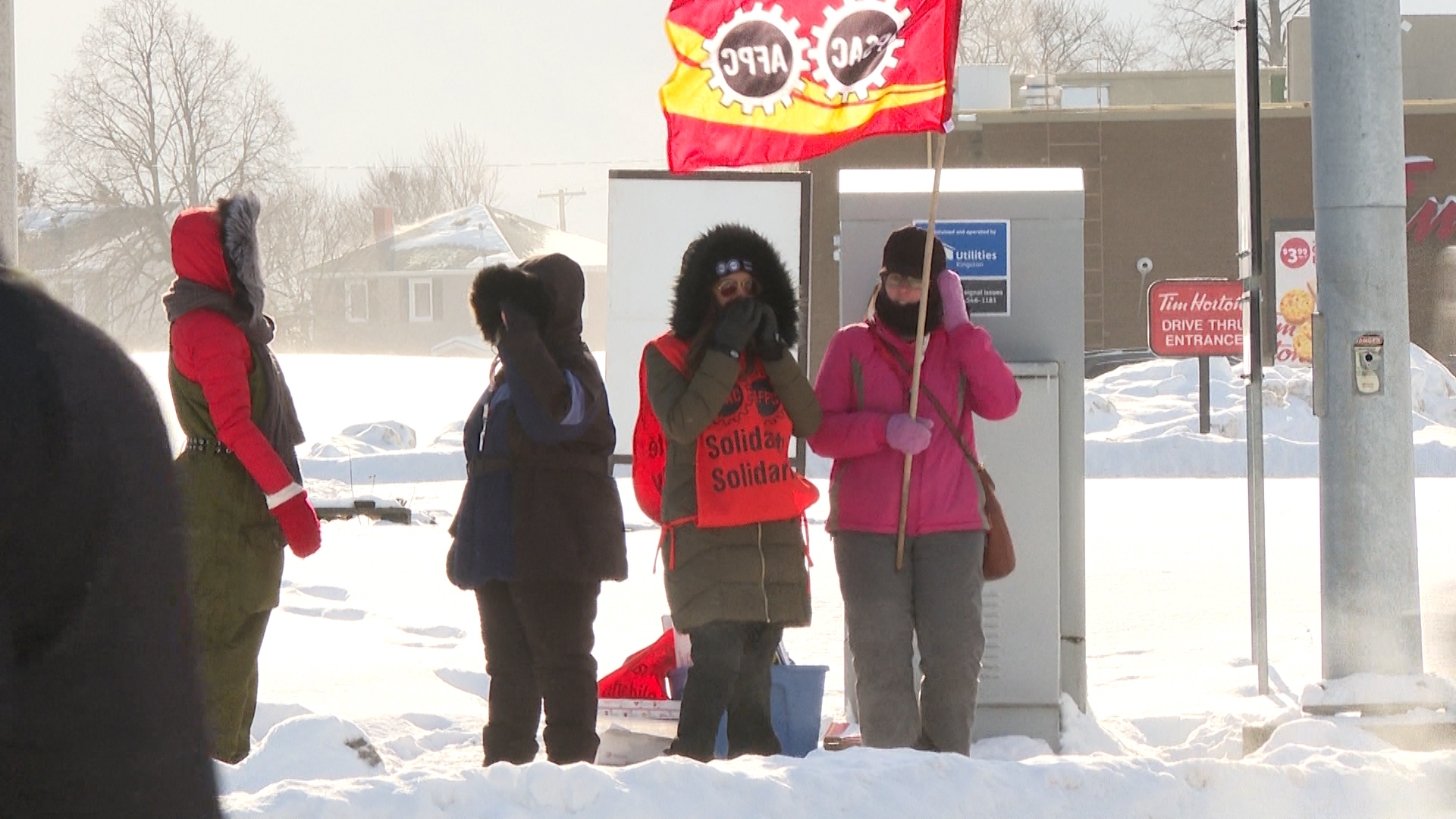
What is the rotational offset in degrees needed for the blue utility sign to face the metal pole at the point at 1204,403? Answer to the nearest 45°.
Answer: approximately 180°

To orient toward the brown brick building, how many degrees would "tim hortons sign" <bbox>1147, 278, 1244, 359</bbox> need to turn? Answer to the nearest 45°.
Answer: approximately 180°

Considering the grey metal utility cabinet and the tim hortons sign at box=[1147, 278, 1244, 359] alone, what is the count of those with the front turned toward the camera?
2

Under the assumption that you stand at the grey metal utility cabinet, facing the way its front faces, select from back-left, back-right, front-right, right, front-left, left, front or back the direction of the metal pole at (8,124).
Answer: right

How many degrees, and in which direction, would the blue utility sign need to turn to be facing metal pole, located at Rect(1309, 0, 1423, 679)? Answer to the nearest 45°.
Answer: approximately 90° to its left

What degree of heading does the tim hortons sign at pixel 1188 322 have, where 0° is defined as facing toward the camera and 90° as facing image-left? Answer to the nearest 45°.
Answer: approximately 0°

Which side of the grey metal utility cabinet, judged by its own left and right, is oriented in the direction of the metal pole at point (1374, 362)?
left

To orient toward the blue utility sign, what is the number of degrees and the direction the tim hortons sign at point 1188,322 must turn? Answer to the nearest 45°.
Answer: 0° — it already faces it

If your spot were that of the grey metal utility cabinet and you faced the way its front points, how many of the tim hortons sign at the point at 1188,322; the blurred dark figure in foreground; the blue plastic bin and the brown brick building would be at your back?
2

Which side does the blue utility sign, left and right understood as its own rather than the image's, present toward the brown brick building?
back

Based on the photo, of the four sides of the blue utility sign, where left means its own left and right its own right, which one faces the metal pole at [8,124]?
right
